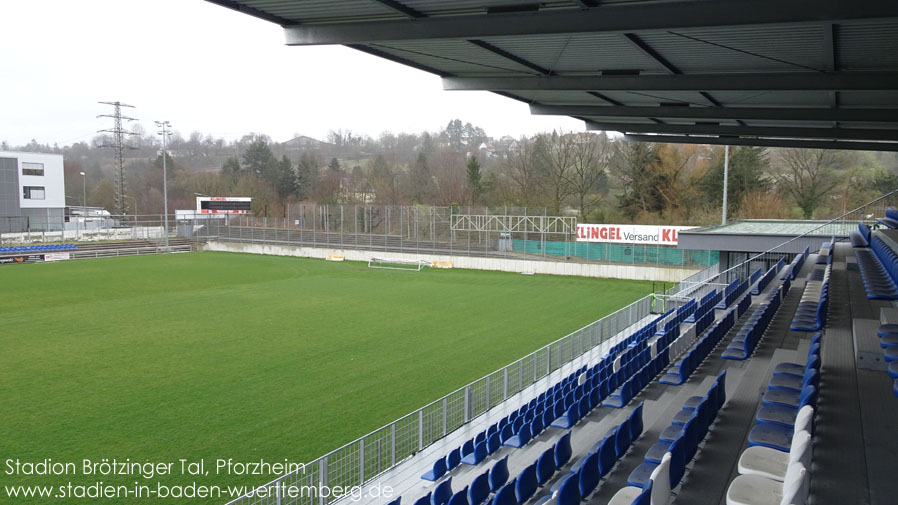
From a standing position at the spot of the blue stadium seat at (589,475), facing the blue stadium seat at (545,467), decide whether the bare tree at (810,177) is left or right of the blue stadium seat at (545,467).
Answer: right

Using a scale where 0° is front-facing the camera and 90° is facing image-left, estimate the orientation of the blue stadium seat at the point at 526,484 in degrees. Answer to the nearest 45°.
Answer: approximately 135°

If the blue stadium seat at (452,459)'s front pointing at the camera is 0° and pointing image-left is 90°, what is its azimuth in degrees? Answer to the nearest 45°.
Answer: approximately 135°

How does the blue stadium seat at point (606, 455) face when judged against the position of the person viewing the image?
facing away from the viewer and to the left of the viewer

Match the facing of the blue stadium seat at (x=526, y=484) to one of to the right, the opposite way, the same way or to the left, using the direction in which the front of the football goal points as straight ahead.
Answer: to the right

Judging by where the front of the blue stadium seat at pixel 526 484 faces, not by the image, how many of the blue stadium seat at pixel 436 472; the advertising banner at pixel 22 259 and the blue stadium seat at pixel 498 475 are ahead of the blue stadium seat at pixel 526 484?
3

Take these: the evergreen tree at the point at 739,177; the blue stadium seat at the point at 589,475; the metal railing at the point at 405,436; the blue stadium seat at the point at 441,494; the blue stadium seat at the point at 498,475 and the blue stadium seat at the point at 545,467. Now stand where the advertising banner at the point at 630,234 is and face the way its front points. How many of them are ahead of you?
5

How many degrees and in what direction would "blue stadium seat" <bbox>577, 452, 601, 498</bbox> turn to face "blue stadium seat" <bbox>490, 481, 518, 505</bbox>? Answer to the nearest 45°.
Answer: approximately 45° to its left

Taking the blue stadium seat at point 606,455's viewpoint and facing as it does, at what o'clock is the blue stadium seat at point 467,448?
the blue stadium seat at point 467,448 is roughly at 12 o'clock from the blue stadium seat at point 606,455.
